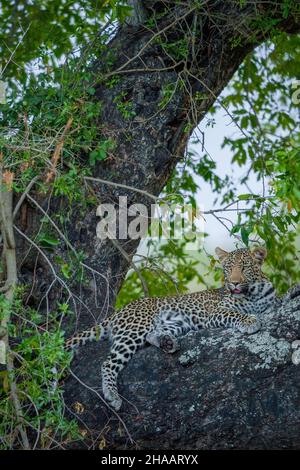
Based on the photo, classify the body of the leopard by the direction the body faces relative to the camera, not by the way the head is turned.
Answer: to the viewer's right
